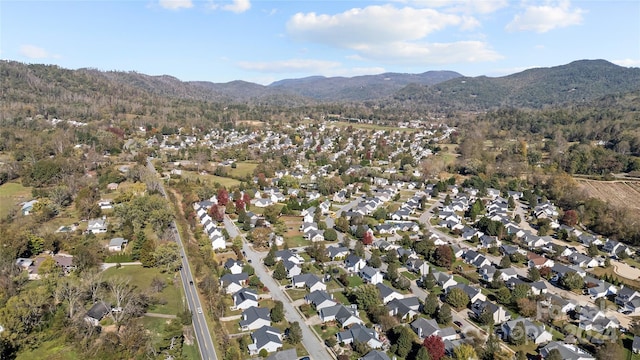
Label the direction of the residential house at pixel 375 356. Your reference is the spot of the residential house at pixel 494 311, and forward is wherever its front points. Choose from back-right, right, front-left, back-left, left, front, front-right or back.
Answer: front

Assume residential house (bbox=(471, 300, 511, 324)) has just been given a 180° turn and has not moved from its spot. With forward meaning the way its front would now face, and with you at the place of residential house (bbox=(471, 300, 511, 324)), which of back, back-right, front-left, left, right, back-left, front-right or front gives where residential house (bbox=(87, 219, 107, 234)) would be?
back-left

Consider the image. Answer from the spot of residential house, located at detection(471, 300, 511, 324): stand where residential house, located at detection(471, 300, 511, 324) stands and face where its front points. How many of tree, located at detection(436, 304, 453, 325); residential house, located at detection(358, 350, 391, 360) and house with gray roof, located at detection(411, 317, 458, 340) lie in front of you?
3

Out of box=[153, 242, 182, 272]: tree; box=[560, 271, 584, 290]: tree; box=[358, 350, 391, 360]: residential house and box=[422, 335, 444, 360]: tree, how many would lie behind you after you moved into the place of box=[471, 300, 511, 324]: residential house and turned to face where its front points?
1

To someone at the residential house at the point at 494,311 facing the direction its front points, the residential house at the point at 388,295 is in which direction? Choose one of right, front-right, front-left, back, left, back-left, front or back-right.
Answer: front-right

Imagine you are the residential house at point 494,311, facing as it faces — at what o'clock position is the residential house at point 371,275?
the residential house at point 371,275 is roughly at 2 o'clock from the residential house at point 494,311.

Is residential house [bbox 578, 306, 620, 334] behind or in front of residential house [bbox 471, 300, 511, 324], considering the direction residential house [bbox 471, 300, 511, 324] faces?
behind

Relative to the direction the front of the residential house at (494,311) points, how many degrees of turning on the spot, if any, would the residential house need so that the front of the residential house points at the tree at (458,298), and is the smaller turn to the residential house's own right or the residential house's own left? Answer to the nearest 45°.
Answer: approximately 45° to the residential house's own right

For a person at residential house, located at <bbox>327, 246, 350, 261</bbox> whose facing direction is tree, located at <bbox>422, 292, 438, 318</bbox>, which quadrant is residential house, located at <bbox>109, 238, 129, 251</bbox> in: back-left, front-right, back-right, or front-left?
back-right

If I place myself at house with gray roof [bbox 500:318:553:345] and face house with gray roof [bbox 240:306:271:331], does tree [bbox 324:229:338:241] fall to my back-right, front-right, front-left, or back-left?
front-right

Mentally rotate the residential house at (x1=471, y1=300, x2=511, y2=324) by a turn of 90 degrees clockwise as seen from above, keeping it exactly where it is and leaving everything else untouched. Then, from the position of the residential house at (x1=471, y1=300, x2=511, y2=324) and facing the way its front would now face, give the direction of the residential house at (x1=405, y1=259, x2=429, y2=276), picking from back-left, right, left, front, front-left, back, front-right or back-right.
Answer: front

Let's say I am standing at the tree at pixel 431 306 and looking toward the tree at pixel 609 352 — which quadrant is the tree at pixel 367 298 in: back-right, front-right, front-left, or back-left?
back-right

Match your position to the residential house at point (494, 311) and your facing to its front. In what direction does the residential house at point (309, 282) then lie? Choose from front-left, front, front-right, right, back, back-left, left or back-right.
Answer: front-right

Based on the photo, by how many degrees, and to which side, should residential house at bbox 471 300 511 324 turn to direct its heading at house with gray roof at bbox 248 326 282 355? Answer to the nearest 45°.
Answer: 0° — it already faces it

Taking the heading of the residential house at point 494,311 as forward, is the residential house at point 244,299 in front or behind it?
in front

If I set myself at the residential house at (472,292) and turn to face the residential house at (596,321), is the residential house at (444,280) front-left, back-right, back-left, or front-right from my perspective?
back-left

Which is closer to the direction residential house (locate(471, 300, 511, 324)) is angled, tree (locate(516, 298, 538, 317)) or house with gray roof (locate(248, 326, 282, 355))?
the house with gray roof

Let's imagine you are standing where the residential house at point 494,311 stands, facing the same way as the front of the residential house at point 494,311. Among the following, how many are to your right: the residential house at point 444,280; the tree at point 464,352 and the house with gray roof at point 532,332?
1

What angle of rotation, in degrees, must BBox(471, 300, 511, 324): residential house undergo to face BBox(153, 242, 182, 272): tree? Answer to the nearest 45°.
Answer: approximately 45° to its right

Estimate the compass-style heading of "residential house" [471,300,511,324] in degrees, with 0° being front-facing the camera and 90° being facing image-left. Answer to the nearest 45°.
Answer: approximately 45°

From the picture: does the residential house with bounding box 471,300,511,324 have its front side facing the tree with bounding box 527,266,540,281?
no

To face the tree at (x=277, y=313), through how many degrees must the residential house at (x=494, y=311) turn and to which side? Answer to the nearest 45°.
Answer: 0° — it already faces it

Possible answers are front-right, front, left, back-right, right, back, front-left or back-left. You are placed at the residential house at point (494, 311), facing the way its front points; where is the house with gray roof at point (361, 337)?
front
